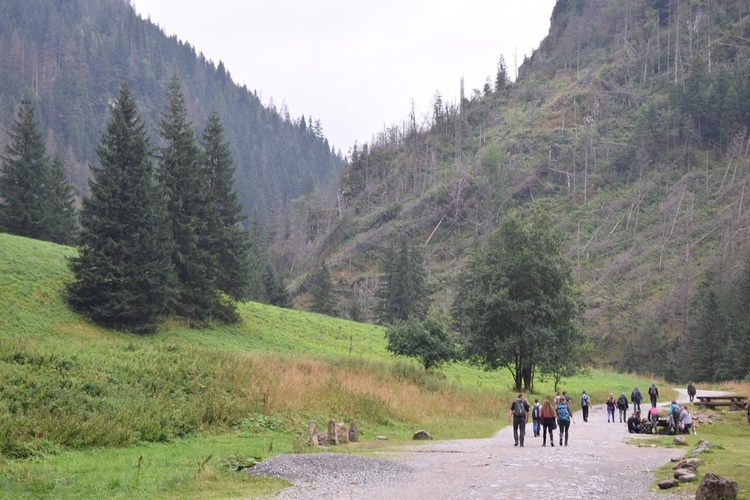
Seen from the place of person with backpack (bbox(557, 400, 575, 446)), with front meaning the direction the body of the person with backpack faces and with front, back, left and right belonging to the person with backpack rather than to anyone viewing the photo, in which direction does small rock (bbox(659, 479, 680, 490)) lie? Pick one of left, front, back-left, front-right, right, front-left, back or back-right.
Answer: back

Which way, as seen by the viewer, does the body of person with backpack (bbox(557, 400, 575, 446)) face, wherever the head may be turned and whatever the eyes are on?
away from the camera

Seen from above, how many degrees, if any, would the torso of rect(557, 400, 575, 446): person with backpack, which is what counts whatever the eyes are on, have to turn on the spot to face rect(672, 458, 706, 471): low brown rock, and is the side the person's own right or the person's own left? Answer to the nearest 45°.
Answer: approximately 180°

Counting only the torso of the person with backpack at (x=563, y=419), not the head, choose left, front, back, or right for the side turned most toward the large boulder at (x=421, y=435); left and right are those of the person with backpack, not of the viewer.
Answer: left

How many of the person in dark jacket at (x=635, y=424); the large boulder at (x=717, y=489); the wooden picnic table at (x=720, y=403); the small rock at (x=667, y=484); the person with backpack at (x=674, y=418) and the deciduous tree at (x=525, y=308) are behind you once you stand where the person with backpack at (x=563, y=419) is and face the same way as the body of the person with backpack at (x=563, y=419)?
2

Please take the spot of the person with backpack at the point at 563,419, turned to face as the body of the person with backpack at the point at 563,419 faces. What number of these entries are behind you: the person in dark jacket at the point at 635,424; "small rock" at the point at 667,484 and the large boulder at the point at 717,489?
2

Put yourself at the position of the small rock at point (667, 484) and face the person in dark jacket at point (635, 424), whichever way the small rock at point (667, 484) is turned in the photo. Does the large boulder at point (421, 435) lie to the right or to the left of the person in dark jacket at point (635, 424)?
left

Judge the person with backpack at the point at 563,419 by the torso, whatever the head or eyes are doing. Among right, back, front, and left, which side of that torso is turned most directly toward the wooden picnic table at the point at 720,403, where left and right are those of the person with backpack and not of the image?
front

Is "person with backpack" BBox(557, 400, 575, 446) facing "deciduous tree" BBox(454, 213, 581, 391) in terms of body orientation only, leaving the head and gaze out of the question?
yes

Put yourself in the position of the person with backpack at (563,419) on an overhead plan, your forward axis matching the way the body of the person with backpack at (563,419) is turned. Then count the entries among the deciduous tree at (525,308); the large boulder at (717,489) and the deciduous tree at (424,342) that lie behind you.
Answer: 1
